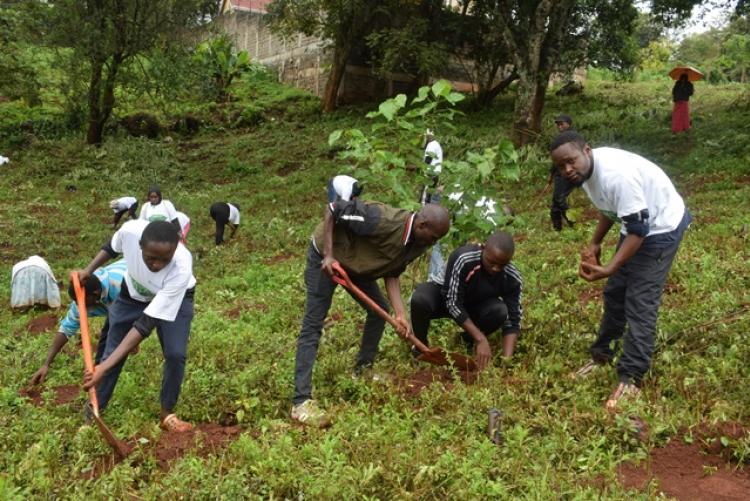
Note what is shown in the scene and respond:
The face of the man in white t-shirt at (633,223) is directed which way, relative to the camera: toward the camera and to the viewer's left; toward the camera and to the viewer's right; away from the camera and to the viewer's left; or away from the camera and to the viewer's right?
toward the camera and to the viewer's left

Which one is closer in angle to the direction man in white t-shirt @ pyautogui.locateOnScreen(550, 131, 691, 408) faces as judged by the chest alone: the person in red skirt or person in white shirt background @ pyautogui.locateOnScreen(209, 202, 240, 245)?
the person in white shirt background

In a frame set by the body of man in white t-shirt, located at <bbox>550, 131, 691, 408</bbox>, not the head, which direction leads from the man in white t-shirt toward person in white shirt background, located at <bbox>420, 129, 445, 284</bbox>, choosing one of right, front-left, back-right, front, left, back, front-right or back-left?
right

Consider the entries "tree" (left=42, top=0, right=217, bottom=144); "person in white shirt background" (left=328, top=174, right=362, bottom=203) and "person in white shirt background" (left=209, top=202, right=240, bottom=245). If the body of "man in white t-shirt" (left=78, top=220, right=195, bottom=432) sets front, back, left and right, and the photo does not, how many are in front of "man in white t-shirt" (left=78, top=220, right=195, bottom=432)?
0

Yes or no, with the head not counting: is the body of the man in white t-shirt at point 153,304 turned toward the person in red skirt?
no

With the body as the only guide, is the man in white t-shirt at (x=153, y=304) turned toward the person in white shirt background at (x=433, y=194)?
no

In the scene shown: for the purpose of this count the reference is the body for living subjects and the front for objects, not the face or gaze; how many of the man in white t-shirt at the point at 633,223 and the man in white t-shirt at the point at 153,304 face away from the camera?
0

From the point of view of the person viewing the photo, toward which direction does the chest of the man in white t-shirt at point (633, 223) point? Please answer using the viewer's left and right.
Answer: facing the viewer and to the left of the viewer

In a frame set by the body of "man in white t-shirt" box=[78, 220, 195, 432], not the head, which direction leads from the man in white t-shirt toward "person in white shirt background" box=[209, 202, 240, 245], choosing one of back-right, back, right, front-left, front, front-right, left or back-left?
back

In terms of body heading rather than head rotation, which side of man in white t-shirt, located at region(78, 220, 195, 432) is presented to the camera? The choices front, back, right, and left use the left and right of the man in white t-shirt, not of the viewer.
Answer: front

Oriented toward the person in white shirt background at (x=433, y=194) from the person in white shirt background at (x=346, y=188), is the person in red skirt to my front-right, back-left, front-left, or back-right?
front-left

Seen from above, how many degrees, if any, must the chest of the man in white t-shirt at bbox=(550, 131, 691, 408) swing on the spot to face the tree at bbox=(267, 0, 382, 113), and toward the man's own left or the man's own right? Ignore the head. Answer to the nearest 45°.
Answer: approximately 90° to the man's own right

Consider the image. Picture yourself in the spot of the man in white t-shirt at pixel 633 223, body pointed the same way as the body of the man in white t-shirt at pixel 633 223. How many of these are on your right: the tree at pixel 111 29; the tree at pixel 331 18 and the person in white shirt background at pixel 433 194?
3

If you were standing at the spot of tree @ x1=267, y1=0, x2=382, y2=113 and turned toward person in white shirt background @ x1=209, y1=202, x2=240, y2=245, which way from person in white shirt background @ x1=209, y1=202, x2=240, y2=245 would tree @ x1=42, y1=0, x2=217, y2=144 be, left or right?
right

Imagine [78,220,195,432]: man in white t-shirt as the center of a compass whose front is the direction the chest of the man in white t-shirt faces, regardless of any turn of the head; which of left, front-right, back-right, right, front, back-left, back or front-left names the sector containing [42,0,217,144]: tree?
back

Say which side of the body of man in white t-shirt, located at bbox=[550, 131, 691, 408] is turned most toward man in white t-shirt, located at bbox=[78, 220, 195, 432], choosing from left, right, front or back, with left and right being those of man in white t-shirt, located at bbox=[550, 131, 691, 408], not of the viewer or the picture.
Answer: front

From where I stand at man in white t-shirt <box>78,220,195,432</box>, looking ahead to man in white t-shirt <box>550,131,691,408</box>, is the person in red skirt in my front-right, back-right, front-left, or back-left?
front-left

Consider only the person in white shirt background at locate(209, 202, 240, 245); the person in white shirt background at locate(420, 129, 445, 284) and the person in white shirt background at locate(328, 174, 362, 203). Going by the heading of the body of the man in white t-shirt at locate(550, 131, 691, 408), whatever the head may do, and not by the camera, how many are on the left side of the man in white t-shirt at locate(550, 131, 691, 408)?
0

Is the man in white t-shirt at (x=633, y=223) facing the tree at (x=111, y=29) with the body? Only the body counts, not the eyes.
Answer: no
